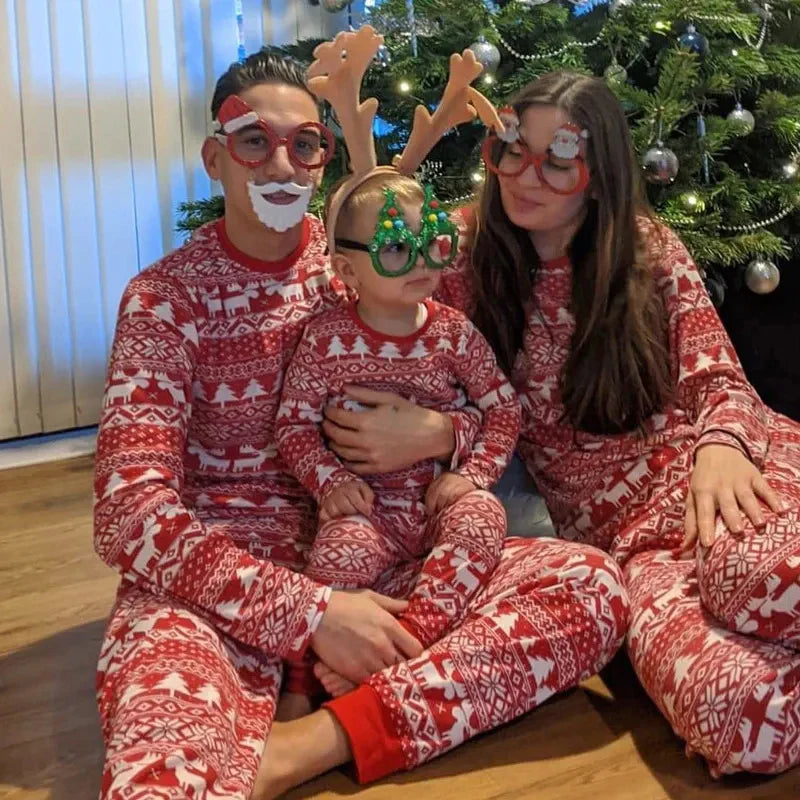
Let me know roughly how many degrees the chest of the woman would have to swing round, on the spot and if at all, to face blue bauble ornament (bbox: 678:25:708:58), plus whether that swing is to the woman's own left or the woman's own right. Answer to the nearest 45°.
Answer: approximately 180°

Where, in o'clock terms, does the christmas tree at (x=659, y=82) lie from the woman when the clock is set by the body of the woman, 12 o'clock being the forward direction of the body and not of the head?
The christmas tree is roughly at 6 o'clock from the woman.

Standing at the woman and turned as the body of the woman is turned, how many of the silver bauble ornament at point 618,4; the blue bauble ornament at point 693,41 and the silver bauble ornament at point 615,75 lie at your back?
3

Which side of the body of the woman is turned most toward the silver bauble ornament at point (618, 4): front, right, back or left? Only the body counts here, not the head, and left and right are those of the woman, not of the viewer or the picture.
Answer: back

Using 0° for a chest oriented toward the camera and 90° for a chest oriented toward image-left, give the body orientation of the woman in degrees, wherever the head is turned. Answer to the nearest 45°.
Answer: approximately 0°

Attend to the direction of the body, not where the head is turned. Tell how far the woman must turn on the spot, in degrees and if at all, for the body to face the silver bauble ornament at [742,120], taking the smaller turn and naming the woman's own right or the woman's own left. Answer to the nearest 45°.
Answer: approximately 180°
